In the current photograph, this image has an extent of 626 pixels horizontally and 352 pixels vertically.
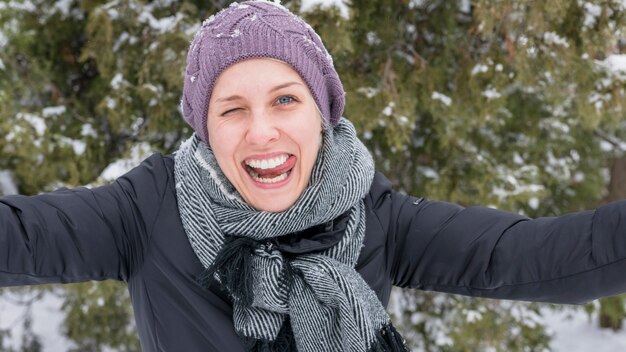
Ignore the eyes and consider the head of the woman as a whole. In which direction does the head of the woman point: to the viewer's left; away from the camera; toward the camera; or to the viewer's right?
toward the camera

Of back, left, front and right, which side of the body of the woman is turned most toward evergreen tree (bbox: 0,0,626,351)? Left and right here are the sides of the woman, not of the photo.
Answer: back

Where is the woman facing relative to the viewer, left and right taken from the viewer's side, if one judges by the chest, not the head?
facing the viewer
